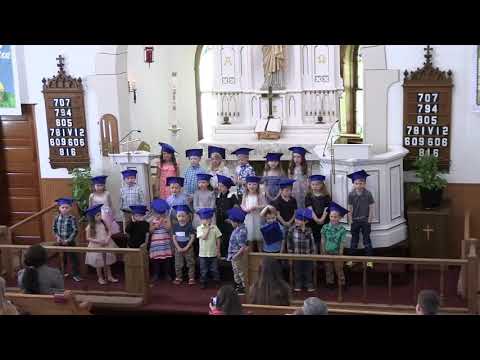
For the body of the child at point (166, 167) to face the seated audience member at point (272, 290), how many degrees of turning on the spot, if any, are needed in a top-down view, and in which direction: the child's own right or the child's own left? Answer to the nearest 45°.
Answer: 0° — they already face them

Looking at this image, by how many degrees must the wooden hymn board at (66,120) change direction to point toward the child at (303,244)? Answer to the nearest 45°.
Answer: approximately 45° to its left

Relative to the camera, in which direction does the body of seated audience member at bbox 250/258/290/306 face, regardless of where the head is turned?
away from the camera

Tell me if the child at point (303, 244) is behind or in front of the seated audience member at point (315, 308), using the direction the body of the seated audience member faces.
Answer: in front

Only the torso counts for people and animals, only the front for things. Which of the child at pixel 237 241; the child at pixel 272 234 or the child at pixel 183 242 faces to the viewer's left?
the child at pixel 237 241

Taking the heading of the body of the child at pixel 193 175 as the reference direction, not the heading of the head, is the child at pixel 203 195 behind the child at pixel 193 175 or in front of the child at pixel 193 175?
in front

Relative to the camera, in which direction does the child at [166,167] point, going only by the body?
toward the camera

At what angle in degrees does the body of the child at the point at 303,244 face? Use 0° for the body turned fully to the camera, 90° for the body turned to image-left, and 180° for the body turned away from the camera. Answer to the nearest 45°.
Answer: approximately 0°

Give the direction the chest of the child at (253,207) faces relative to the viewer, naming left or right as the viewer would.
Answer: facing the viewer

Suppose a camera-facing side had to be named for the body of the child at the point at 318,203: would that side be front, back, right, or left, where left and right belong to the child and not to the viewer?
front

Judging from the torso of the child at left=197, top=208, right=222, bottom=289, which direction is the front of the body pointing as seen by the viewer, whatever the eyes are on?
toward the camera

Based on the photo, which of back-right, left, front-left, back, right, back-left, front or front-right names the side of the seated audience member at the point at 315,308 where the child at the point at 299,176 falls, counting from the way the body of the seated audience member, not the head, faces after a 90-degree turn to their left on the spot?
right
